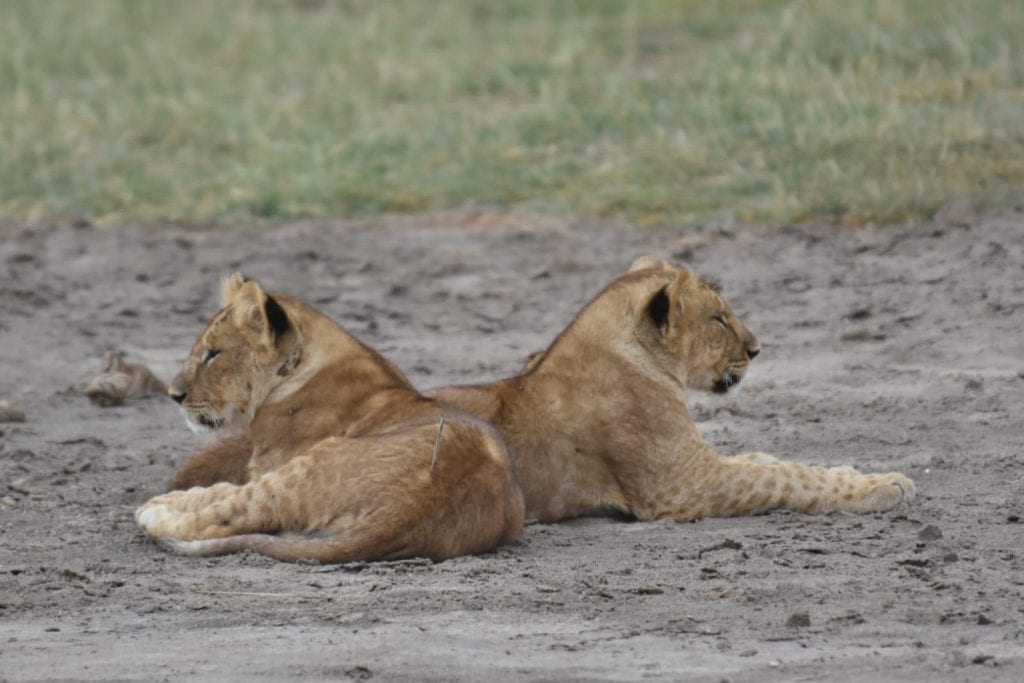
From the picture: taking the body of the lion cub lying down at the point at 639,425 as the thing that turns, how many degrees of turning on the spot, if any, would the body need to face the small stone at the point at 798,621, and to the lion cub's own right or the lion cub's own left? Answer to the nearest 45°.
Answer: approximately 90° to the lion cub's own right

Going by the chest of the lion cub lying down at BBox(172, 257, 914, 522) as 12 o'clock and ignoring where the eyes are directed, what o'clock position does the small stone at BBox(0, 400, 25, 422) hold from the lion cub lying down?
The small stone is roughly at 7 o'clock from the lion cub lying down.

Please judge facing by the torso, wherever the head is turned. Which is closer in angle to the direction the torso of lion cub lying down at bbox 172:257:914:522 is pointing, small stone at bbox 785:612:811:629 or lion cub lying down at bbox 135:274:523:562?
the small stone

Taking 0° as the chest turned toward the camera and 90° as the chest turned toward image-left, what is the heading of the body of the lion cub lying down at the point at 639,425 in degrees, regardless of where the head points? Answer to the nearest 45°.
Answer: approximately 270°

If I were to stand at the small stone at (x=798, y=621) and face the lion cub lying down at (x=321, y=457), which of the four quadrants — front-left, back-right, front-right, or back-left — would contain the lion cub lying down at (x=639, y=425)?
front-right

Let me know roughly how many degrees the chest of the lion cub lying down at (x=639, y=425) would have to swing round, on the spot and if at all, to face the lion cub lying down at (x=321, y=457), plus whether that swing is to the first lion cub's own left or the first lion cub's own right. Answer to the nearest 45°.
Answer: approximately 135° to the first lion cub's own right
